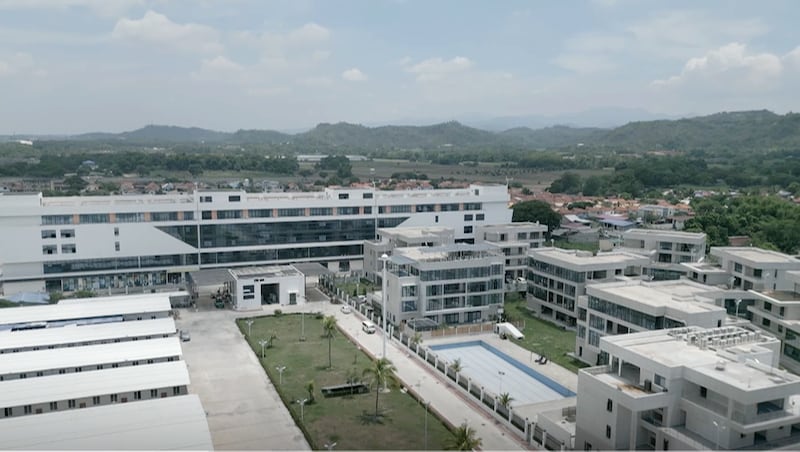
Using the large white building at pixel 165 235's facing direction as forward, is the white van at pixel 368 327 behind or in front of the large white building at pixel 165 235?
in front

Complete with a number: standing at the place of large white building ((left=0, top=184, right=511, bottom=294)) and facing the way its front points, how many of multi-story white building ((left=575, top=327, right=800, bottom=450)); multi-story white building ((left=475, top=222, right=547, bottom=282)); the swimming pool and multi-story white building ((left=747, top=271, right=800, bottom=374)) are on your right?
0

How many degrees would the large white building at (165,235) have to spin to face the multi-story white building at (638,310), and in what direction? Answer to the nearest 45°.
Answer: approximately 45° to its left

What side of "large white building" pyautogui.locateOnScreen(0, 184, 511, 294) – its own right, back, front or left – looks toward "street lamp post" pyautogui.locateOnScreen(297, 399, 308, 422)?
front

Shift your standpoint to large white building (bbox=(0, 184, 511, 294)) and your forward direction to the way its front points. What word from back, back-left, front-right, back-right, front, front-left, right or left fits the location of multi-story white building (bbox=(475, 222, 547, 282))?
left

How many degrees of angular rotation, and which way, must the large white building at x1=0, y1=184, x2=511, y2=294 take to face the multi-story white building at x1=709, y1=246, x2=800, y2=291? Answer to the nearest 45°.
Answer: approximately 45° to its left

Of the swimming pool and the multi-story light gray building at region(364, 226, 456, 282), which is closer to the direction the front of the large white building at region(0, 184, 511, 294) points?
the swimming pool

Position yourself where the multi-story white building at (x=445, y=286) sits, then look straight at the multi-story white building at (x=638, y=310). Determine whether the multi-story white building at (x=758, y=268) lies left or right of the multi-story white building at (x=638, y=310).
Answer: left

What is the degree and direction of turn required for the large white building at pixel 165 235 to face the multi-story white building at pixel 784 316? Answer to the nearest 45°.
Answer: approximately 45° to its left

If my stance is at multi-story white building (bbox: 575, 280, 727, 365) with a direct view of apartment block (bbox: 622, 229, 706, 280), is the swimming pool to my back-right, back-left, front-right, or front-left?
back-left

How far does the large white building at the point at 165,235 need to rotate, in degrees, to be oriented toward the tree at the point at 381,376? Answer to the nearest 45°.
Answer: approximately 45° to its left

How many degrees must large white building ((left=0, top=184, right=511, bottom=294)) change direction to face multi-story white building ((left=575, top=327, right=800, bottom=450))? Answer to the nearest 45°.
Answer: approximately 45° to its left

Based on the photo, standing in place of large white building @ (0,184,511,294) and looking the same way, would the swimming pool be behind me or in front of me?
in front

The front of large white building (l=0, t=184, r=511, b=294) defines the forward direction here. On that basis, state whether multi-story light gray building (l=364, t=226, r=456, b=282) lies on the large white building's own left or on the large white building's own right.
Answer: on the large white building's own left

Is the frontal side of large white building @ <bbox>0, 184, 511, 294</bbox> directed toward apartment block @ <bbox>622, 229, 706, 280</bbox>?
no

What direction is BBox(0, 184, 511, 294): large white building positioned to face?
toward the camera

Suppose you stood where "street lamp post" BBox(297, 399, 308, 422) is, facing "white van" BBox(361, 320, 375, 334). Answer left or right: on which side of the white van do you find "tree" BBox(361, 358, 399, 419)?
right

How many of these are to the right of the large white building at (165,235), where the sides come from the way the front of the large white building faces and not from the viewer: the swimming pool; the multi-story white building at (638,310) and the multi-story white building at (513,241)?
0

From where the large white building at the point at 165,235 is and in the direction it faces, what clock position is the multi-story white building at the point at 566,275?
The multi-story white building is roughly at 10 o'clock from the large white building.
